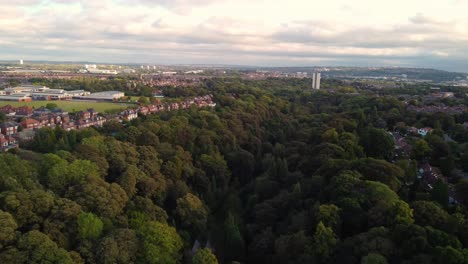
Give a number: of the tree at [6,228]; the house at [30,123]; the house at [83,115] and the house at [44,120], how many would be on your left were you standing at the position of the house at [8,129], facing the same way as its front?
3

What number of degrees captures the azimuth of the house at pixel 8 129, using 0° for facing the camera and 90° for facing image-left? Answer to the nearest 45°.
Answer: approximately 315°

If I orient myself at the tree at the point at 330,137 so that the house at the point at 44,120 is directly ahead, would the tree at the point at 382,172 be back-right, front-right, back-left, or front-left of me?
back-left

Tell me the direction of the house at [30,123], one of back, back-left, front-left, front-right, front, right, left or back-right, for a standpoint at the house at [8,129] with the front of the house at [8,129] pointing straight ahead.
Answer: left

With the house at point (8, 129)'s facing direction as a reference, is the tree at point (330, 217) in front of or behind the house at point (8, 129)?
in front

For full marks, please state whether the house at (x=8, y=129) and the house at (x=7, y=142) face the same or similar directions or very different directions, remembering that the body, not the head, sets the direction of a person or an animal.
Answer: same or similar directions

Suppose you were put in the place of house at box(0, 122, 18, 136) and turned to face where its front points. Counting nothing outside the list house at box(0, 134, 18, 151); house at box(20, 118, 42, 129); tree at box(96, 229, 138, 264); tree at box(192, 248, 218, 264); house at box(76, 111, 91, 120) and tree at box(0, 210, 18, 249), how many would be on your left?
2

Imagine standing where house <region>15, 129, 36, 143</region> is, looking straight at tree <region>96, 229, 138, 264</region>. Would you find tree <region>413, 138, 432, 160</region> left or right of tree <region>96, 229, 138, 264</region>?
left

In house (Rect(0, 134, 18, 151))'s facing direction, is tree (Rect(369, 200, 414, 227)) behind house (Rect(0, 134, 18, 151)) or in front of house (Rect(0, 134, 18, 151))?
in front
